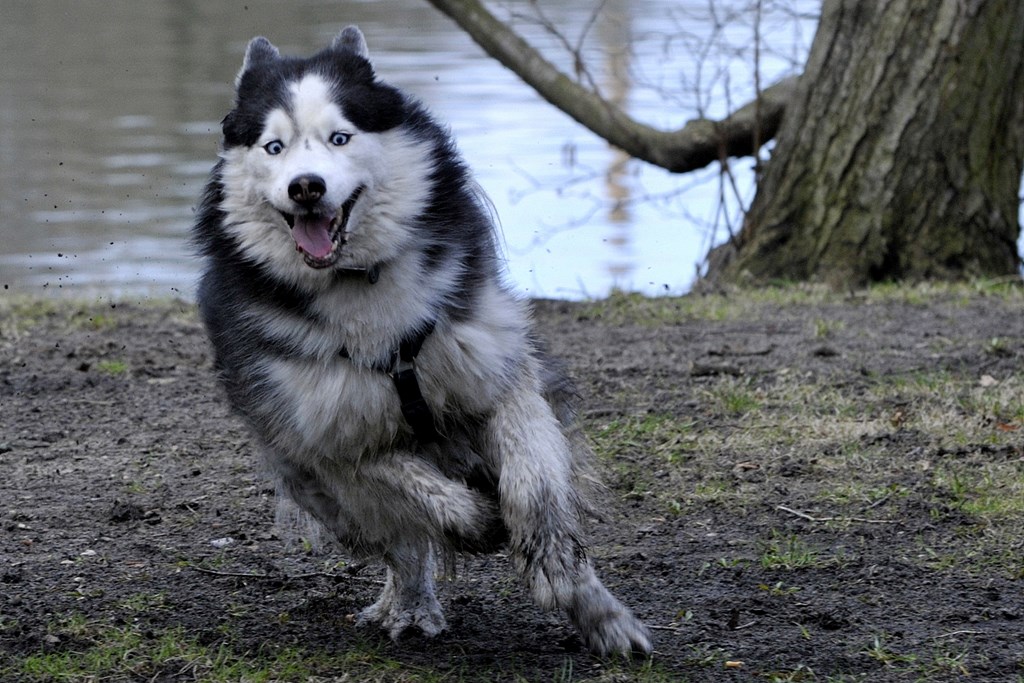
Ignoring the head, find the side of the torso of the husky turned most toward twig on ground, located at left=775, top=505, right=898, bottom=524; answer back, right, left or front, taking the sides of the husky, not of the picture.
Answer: left

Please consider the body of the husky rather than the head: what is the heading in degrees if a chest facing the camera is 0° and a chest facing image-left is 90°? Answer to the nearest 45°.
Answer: approximately 0°

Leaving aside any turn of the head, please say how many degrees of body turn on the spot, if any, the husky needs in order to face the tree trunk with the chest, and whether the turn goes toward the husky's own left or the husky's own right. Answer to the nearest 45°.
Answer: approximately 135° to the husky's own left
